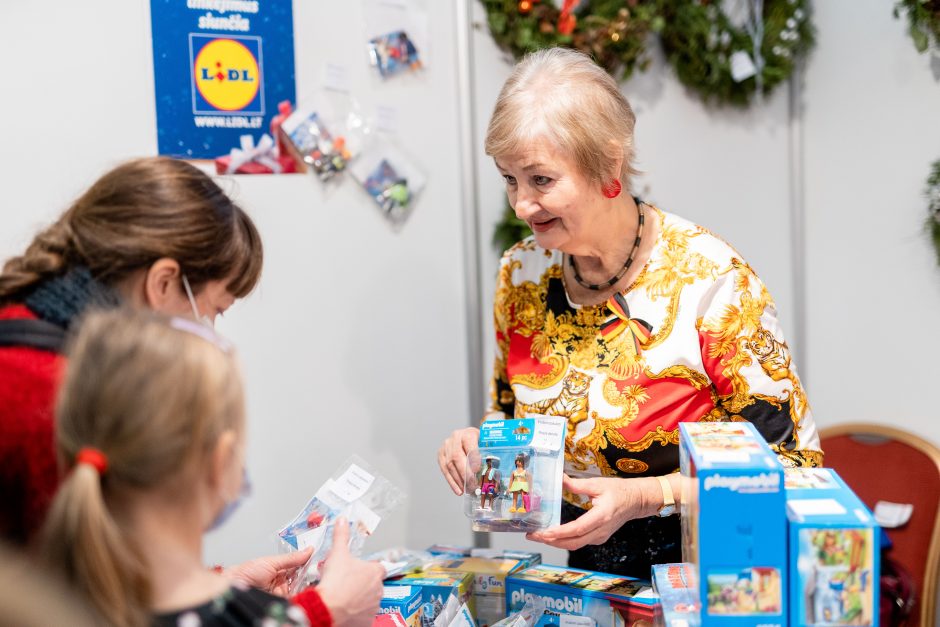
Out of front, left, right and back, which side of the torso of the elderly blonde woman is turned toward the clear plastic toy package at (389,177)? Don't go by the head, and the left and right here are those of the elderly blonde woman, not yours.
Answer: right

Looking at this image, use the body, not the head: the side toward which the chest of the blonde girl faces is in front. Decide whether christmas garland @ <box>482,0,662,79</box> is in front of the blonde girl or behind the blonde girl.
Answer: in front

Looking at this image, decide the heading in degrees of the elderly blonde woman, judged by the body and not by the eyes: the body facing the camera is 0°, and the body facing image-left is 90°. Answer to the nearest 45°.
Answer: approximately 45°

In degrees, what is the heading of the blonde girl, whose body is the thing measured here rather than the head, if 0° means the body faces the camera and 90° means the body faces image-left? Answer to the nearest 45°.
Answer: approximately 225°

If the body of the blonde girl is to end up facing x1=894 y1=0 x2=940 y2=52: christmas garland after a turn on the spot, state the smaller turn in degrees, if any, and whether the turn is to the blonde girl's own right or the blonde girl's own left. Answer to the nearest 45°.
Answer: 0° — they already face it

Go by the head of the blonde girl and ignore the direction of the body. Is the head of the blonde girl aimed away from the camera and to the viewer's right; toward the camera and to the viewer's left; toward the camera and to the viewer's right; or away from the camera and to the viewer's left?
away from the camera and to the viewer's right

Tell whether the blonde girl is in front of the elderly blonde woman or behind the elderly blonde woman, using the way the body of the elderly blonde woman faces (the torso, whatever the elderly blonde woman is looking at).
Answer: in front

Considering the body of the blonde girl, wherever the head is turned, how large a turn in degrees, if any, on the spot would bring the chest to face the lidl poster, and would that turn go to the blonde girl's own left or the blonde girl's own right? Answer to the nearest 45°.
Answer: approximately 45° to the blonde girl's own left

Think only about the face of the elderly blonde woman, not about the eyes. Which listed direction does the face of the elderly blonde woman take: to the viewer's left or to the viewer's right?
to the viewer's left
